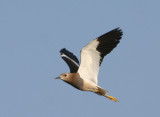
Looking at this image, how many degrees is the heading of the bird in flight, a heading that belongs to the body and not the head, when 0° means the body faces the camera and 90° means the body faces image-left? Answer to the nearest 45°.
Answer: approximately 90°
